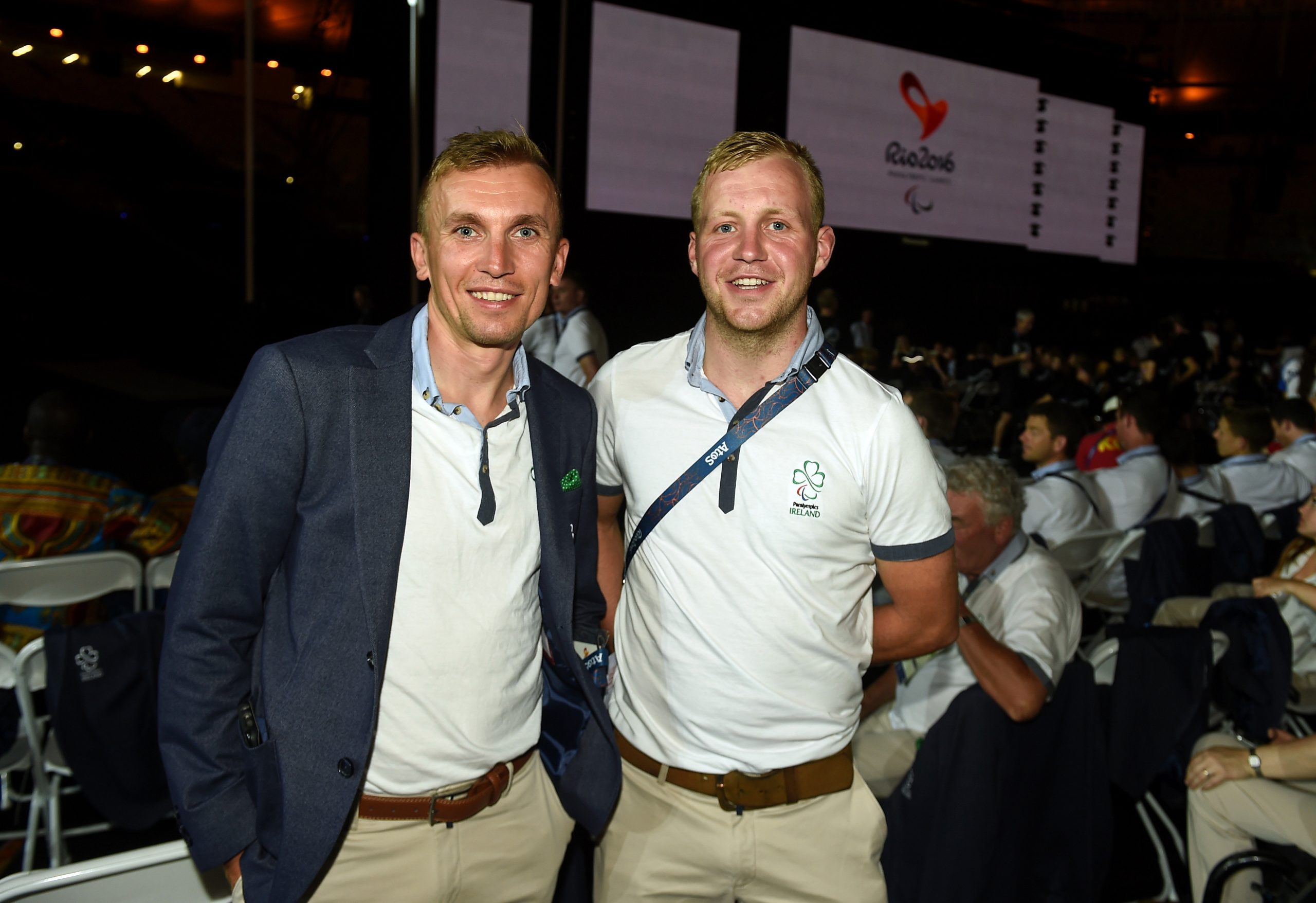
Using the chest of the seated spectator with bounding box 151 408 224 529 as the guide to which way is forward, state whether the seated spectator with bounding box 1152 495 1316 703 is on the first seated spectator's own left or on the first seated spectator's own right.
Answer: on the first seated spectator's own right

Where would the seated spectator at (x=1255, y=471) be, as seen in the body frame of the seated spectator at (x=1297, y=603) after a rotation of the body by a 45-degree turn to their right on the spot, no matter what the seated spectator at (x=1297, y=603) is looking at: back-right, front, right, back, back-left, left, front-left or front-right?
front-right

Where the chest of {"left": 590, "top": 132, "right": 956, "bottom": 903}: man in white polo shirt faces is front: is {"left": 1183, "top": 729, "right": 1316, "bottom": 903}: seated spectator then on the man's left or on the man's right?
on the man's left

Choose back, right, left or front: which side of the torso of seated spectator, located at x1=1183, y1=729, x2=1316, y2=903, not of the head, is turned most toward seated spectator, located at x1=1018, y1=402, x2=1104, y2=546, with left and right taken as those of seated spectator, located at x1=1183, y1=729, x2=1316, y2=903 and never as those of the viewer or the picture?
right

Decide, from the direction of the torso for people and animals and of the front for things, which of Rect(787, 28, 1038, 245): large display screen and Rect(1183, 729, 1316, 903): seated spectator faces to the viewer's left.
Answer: the seated spectator

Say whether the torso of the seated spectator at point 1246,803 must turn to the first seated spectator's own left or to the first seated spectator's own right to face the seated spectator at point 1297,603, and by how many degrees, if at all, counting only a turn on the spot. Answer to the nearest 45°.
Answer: approximately 90° to the first seated spectator's own right

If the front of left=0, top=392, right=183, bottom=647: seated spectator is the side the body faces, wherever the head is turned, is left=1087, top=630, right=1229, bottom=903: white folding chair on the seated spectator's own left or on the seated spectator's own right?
on the seated spectator's own right

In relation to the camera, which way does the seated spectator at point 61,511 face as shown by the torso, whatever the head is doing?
away from the camera

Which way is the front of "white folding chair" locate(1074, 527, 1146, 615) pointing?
to the viewer's left
